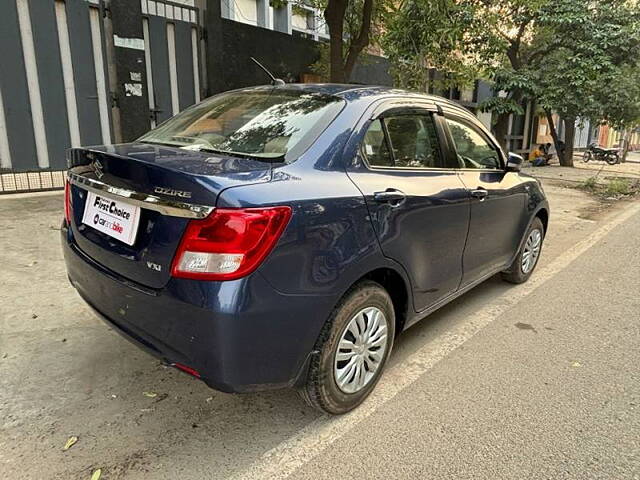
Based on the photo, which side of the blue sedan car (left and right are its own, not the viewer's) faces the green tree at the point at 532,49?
front

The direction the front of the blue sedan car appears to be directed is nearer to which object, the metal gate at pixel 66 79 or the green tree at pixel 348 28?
the green tree

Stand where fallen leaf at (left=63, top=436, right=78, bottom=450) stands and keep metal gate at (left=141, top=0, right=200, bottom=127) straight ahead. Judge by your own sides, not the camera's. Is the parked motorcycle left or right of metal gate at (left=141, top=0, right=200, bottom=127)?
right

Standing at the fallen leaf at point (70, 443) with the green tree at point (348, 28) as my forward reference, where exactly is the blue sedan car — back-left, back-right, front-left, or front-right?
front-right

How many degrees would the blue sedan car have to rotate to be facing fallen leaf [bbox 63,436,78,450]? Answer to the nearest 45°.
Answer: approximately 135° to its left

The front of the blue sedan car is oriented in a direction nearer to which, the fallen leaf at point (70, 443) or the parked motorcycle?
the parked motorcycle

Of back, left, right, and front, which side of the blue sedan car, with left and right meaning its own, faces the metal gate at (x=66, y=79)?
left

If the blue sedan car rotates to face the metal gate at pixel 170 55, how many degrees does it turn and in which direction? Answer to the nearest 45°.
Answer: approximately 45° to its left

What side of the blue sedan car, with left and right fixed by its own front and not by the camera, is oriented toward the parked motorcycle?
front

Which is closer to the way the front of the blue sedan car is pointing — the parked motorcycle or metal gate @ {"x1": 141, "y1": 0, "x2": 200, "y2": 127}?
the parked motorcycle

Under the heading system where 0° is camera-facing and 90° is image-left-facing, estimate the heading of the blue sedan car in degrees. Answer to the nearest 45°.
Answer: approximately 225°

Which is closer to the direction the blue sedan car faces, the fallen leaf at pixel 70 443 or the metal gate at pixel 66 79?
the metal gate
